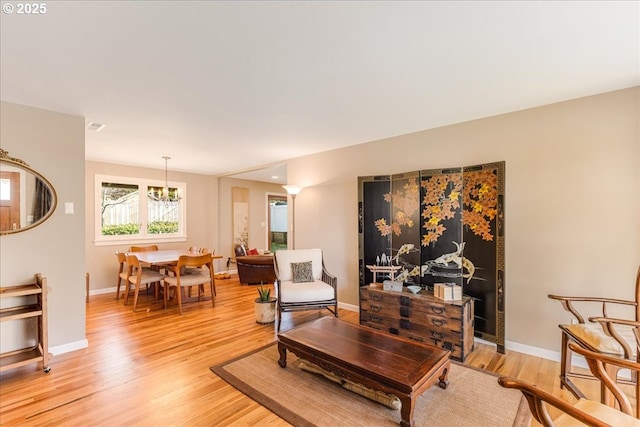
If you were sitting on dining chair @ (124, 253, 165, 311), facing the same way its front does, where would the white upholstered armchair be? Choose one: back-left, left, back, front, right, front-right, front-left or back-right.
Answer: right

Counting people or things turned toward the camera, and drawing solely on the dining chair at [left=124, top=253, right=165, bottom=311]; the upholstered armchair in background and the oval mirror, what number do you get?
1

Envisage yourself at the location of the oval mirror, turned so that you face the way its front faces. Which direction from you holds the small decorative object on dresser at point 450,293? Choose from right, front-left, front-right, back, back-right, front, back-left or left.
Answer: front-left

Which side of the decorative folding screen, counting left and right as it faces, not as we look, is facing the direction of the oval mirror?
front

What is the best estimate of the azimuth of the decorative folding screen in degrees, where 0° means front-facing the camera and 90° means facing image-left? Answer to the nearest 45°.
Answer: approximately 45°

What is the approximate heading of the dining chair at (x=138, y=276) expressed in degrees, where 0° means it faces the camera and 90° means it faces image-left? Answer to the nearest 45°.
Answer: approximately 225°
